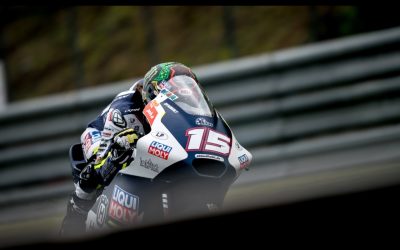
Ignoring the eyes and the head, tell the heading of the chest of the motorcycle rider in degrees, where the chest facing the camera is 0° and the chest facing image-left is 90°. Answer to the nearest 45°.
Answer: approximately 315°

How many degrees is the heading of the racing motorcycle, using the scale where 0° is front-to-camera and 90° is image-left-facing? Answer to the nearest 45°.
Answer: approximately 315°

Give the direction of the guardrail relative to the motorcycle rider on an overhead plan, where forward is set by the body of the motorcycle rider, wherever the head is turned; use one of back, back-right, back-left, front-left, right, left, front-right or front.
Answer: left

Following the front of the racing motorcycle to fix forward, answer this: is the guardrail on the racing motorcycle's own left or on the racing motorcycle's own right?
on the racing motorcycle's own left
